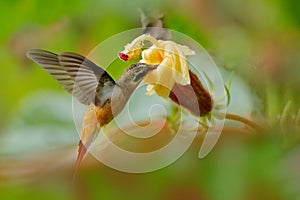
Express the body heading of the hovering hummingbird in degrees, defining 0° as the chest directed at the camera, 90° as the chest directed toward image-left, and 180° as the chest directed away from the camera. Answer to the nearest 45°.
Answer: approximately 270°
